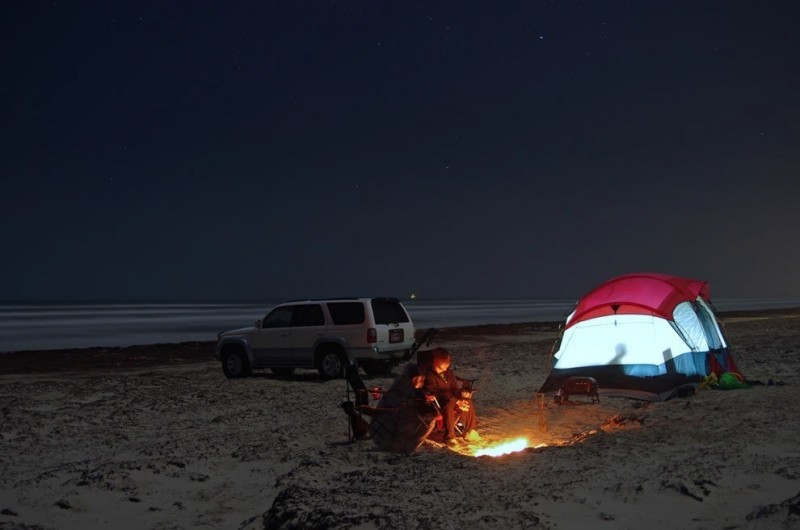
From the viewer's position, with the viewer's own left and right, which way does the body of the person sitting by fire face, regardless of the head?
facing the viewer and to the right of the viewer

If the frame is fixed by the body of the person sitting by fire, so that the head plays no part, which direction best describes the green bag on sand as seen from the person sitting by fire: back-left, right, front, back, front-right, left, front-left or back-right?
left

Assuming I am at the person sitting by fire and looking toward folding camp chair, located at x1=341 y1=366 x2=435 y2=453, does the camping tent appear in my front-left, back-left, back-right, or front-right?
back-right

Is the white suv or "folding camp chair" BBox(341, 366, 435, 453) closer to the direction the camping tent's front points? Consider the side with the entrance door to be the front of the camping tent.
the folding camp chair

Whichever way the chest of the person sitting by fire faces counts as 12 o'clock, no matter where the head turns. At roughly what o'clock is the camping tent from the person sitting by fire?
The camping tent is roughly at 9 o'clock from the person sitting by fire.

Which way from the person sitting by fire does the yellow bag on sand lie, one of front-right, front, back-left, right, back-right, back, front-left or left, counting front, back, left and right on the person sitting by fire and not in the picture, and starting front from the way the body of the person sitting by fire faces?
left
